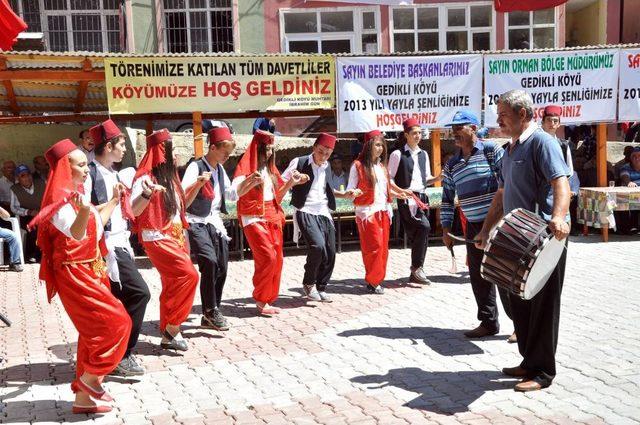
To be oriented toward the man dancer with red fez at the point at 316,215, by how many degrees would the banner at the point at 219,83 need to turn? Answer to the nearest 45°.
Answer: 0° — it already faces them

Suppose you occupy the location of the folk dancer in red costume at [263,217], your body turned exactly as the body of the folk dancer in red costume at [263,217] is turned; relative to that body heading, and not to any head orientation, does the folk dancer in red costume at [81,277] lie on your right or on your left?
on your right

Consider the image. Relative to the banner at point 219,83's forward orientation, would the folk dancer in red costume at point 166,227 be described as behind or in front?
in front

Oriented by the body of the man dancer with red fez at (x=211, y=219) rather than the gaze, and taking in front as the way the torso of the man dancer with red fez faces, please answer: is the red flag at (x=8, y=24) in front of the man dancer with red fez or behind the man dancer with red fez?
behind

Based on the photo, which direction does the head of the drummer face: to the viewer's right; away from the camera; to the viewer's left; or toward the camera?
to the viewer's left

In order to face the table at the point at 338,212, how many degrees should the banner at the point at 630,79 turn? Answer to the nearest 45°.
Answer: approximately 45° to its right

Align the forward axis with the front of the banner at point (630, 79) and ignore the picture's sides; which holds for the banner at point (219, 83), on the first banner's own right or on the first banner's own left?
on the first banner's own right

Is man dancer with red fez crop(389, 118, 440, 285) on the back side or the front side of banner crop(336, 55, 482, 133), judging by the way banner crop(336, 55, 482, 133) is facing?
on the front side

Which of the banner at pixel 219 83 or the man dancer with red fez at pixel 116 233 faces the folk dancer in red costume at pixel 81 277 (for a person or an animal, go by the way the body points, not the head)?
the banner
